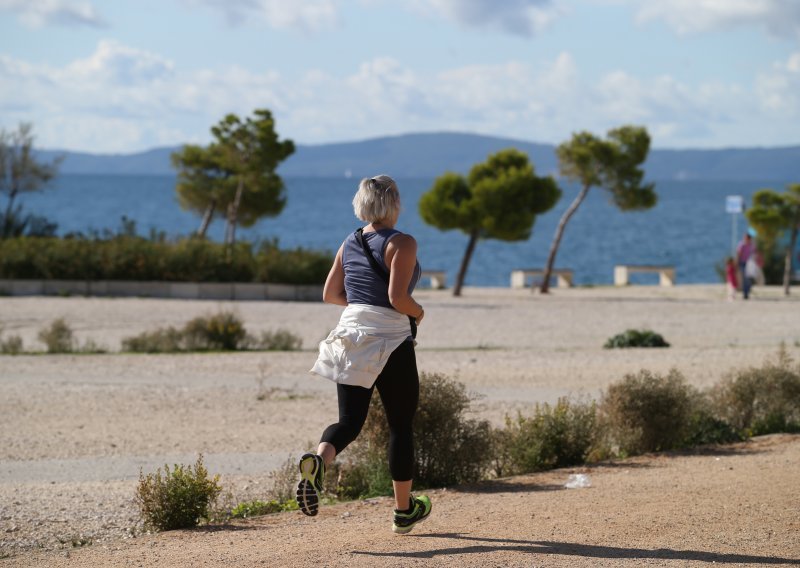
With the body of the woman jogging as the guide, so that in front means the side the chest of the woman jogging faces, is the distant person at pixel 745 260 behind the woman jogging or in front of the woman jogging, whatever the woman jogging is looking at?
in front

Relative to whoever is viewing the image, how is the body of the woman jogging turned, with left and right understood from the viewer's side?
facing away from the viewer and to the right of the viewer

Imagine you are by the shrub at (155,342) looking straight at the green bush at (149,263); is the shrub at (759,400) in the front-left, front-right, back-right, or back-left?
back-right

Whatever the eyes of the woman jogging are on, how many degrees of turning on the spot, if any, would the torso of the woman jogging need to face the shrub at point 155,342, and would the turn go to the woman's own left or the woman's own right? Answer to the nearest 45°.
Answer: approximately 45° to the woman's own left

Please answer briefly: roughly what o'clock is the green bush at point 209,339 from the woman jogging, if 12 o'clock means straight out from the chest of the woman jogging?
The green bush is roughly at 10 o'clock from the woman jogging.

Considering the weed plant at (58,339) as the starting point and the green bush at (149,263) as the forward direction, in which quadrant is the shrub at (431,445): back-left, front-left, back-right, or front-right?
back-right

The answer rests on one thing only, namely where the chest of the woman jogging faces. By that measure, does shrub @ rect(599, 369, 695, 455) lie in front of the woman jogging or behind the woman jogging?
in front

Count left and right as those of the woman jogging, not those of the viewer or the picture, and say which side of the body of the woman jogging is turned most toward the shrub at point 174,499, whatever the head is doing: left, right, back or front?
left
